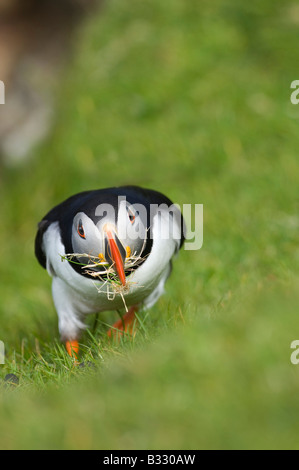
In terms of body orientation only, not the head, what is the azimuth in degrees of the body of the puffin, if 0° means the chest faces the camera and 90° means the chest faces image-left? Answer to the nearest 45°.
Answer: approximately 0°
